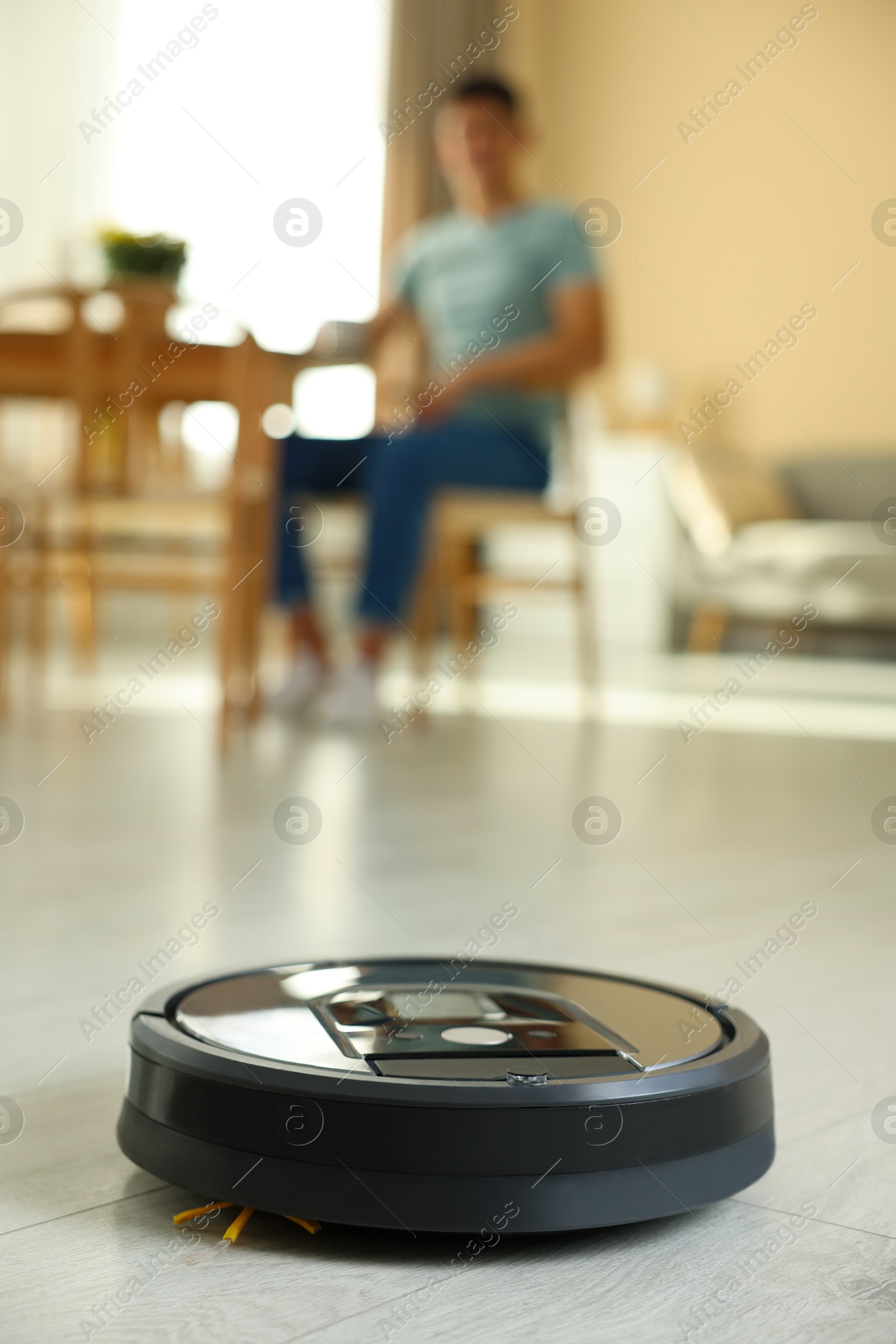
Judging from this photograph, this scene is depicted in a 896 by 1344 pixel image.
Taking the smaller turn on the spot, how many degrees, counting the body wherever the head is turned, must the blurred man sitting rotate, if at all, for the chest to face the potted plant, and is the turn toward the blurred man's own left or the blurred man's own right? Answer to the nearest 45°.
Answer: approximately 45° to the blurred man's own right

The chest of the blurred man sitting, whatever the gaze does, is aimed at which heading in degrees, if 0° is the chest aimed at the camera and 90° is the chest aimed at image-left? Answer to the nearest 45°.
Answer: approximately 45°

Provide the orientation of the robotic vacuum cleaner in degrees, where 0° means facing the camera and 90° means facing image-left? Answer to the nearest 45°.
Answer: approximately 0°

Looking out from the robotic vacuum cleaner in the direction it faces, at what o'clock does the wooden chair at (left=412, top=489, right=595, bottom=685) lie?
The wooden chair is roughly at 6 o'clock from the robotic vacuum cleaner.

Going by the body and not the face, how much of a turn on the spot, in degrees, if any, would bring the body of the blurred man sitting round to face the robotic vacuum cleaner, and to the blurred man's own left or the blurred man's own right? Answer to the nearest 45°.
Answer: approximately 45° to the blurred man's own left
